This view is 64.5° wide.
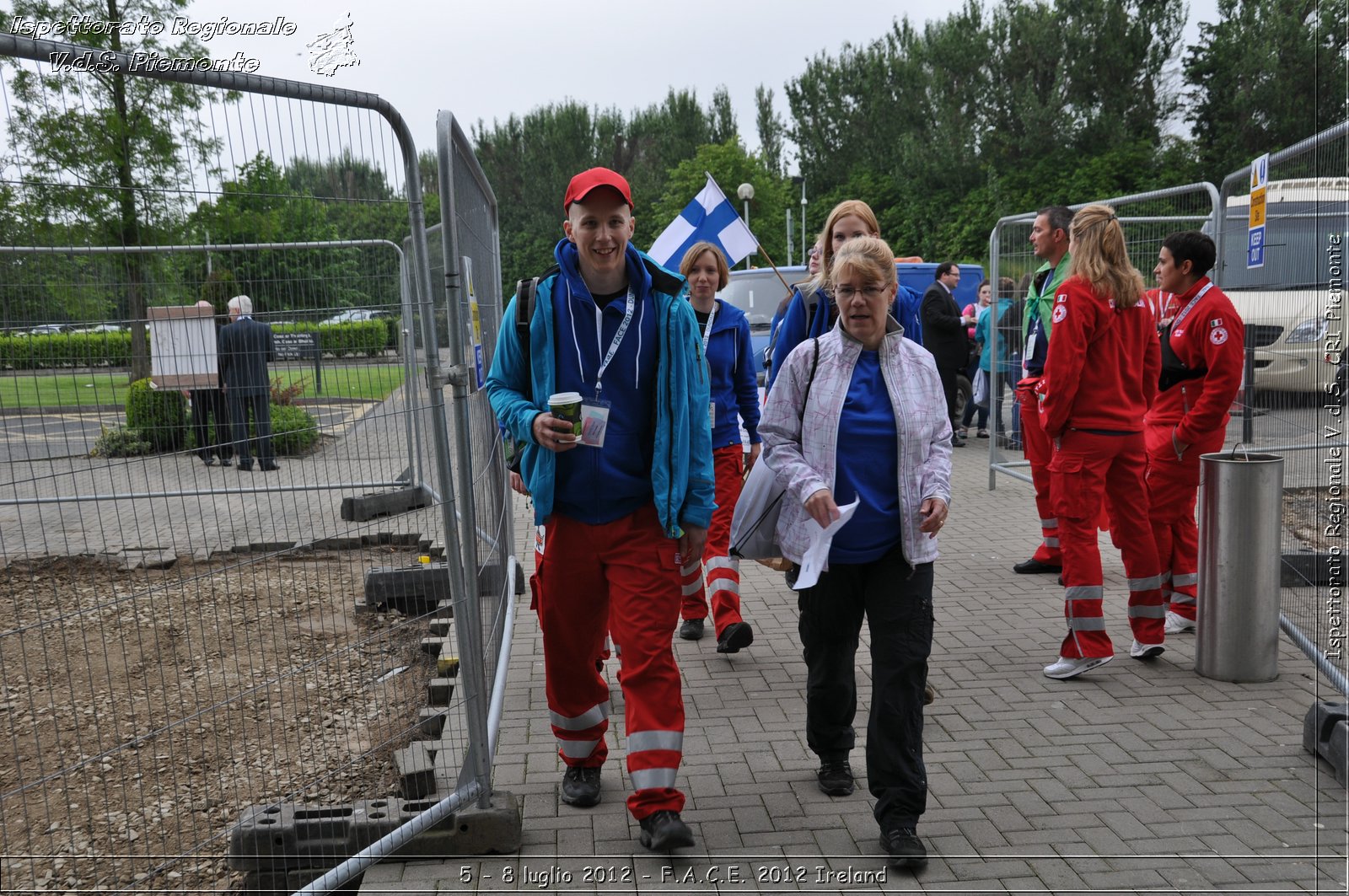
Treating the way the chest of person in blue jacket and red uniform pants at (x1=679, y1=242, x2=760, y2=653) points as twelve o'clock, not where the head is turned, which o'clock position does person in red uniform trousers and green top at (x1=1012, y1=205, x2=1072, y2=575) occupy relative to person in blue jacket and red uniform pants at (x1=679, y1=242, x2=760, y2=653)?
person in red uniform trousers and green top at (x1=1012, y1=205, x2=1072, y2=575) is roughly at 8 o'clock from person in blue jacket and red uniform pants at (x1=679, y1=242, x2=760, y2=653).

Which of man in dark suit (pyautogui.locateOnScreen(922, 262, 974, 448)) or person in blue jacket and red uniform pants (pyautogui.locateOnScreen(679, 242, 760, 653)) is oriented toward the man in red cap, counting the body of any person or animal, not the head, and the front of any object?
the person in blue jacket and red uniform pants

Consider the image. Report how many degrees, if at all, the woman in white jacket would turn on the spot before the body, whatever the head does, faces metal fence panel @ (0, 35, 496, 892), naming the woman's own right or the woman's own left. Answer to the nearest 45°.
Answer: approximately 90° to the woman's own right
